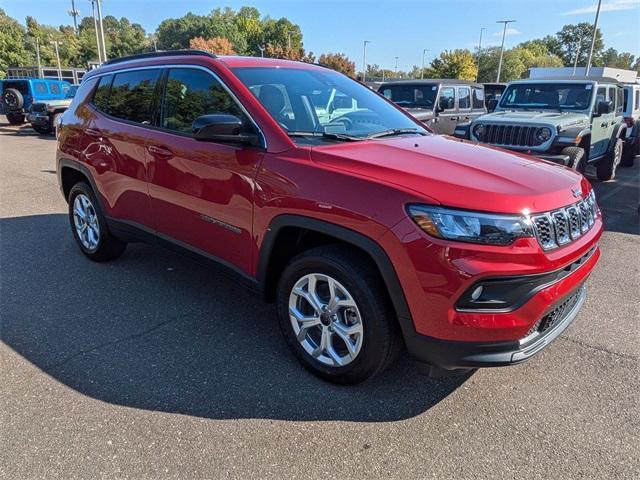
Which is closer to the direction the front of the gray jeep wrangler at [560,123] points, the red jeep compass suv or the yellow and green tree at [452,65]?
the red jeep compass suv

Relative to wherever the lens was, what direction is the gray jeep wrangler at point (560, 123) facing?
facing the viewer and to the left of the viewer

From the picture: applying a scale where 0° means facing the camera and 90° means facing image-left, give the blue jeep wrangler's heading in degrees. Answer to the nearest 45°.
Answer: approximately 225°

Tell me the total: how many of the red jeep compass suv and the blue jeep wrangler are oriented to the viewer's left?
0

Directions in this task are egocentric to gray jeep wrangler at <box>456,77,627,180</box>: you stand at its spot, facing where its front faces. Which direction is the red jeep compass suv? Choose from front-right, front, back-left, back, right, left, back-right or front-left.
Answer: front-left

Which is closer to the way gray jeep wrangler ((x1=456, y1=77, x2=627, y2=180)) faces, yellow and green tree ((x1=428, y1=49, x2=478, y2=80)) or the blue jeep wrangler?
the blue jeep wrangler

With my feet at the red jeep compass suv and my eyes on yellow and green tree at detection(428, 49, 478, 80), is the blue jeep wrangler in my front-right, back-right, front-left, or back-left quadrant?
front-left

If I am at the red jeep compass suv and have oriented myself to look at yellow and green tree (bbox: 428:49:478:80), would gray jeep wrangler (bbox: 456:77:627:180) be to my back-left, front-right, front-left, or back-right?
front-right

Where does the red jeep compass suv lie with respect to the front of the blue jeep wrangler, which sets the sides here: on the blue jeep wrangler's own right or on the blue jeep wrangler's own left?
on the blue jeep wrangler's own right

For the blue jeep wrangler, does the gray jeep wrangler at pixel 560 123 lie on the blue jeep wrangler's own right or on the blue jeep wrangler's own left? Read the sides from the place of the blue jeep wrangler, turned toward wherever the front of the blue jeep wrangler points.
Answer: on the blue jeep wrangler's own right

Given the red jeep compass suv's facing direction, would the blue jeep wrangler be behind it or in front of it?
behind

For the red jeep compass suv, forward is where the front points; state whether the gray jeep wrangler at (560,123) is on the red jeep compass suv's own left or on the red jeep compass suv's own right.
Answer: on the red jeep compass suv's own left

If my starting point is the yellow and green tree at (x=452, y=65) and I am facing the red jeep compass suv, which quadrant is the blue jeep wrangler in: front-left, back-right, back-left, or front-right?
front-right
